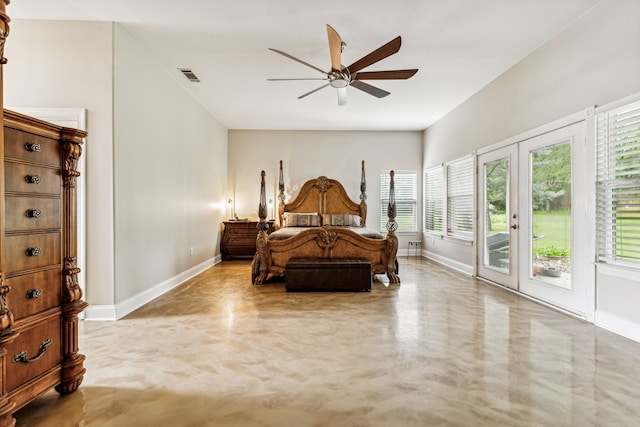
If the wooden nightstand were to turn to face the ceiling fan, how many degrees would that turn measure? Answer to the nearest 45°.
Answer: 0° — it already faces it

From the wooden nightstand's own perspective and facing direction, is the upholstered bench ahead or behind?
ahead

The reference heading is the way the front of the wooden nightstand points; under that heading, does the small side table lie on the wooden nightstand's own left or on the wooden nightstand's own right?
on the wooden nightstand's own left

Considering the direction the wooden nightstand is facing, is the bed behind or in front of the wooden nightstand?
in front

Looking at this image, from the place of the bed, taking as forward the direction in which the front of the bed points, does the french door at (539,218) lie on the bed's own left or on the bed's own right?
on the bed's own left

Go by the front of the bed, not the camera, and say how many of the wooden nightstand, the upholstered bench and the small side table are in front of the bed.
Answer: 1

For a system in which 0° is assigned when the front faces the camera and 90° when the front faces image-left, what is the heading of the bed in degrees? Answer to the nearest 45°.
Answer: approximately 0°

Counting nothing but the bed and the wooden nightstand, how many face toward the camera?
2

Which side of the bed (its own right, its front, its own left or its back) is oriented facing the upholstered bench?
front

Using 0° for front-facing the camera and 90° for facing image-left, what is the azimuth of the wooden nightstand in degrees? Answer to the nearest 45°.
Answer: approximately 0°
